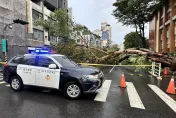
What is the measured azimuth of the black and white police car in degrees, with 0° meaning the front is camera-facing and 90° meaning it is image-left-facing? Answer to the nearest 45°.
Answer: approximately 315°

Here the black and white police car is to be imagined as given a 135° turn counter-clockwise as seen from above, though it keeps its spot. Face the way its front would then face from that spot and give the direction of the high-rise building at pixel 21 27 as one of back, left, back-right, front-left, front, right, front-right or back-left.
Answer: front

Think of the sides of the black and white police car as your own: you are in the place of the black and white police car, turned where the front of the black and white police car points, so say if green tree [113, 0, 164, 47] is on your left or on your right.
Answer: on your left

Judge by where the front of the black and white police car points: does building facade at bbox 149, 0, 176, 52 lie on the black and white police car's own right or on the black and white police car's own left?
on the black and white police car's own left
